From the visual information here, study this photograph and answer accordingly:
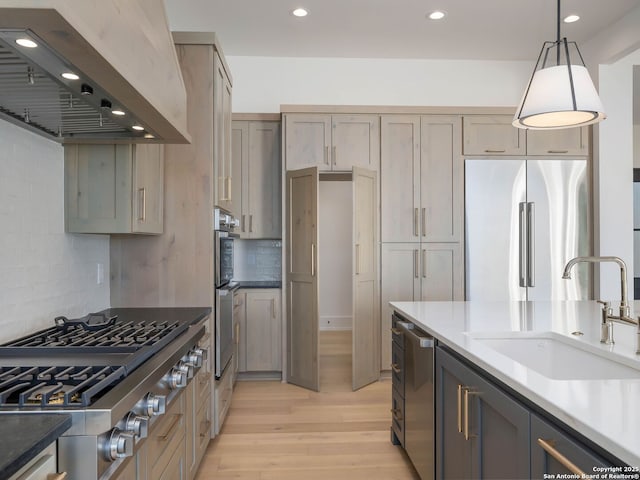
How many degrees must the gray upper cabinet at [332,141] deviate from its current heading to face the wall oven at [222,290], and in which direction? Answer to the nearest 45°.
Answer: approximately 45° to its right

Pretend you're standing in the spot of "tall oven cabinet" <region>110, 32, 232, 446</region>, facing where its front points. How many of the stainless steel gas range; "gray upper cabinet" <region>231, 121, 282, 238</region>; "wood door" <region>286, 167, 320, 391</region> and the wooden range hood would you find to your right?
2

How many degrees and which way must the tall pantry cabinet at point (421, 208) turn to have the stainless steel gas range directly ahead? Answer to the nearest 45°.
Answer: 0° — it already faces it

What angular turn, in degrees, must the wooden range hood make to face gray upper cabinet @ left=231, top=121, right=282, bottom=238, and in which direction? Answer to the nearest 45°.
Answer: approximately 90° to its left

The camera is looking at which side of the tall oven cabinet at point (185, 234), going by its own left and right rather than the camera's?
right

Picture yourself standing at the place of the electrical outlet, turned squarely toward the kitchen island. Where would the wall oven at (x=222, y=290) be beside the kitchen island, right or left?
left

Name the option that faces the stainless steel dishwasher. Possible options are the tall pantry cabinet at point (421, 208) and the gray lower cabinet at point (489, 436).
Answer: the tall pantry cabinet

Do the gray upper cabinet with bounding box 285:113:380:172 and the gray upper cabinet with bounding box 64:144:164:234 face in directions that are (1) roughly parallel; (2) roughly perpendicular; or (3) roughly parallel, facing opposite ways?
roughly perpendicular

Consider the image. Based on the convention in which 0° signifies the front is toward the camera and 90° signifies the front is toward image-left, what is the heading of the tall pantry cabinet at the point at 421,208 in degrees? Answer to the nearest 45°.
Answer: approximately 0°

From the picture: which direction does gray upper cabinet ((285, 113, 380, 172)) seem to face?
toward the camera

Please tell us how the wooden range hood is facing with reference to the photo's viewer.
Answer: facing the viewer and to the right of the viewer

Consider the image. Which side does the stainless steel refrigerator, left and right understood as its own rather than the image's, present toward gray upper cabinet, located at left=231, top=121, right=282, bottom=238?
right

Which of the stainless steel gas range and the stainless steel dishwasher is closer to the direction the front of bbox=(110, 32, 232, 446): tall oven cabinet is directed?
the stainless steel dishwasher

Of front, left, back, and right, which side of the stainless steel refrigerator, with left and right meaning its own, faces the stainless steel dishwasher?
front

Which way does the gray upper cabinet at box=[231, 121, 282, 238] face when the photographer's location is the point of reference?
facing the viewer

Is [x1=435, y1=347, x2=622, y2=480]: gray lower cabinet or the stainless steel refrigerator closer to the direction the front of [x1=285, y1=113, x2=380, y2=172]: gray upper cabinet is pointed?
the gray lower cabinet

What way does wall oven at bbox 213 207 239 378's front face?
to the viewer's right

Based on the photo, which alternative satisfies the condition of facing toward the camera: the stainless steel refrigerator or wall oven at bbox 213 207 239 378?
the stainless steel refrigerator

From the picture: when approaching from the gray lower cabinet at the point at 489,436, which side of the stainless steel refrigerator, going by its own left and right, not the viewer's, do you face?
front
